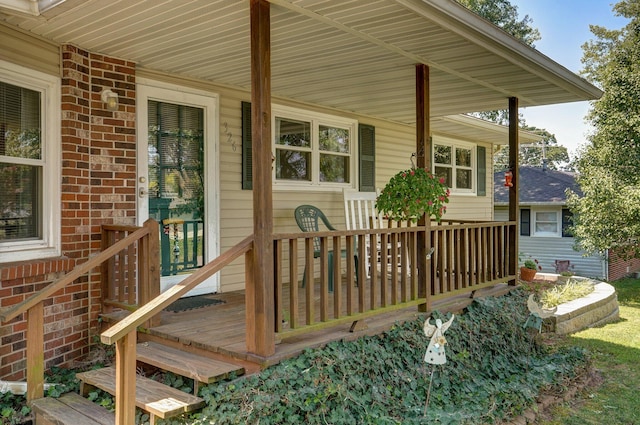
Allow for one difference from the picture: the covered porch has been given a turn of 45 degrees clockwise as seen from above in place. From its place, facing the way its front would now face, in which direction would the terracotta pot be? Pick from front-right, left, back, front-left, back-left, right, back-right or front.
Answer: back-left

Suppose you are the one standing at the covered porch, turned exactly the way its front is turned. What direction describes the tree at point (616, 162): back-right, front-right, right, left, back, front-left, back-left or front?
left

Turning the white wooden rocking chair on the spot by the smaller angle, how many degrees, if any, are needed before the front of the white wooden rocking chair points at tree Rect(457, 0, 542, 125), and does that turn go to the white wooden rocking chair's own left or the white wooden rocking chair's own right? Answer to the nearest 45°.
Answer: approximately 90° to the white wooden rocking chair's own left

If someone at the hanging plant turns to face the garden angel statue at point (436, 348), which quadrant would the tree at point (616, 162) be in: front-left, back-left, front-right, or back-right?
back-left

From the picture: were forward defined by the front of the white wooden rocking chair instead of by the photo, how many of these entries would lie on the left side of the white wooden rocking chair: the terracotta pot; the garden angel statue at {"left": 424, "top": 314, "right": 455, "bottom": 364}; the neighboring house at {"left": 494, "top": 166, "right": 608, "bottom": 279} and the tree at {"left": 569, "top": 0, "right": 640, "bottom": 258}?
3

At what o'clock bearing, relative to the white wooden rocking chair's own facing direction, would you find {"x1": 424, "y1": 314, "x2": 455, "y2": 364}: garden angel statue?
The garden angel statue is roughly at 1 o'clock from the white wooden rocking chair.

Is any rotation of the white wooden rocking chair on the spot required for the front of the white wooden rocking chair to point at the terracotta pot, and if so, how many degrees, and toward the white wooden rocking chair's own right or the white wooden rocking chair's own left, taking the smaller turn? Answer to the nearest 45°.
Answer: approximately 90° to the white wooden rocking chair's own left

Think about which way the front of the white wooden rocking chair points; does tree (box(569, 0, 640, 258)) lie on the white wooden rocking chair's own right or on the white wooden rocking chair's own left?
on the white wooden rocking chair's own left

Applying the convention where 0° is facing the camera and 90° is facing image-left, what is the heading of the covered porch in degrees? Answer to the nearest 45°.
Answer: approximately 315°

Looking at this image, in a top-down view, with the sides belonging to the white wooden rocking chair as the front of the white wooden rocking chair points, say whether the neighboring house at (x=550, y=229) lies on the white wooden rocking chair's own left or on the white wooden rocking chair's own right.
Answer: on the white wooden rocking chair's own left

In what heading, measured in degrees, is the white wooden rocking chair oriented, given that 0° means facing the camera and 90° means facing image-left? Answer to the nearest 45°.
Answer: approximately 315°
